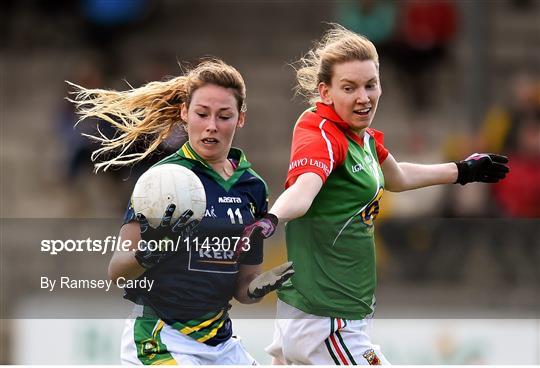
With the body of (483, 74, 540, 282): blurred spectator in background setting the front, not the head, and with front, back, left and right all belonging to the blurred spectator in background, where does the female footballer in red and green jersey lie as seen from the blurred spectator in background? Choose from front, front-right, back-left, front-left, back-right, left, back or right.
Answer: front

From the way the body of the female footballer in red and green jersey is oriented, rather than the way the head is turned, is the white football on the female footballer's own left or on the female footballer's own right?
on the female footballer's own right

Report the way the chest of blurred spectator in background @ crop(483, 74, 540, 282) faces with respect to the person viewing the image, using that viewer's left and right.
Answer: facing the viewer

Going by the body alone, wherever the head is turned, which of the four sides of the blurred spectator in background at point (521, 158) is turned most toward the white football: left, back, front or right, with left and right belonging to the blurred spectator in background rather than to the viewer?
front

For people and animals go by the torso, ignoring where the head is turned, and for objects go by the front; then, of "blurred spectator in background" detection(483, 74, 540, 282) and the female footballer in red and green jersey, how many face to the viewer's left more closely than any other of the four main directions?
0

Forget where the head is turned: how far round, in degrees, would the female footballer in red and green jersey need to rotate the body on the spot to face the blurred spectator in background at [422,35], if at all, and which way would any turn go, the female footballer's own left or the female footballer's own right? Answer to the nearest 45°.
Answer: approximately 135° to the female footballer's own left
